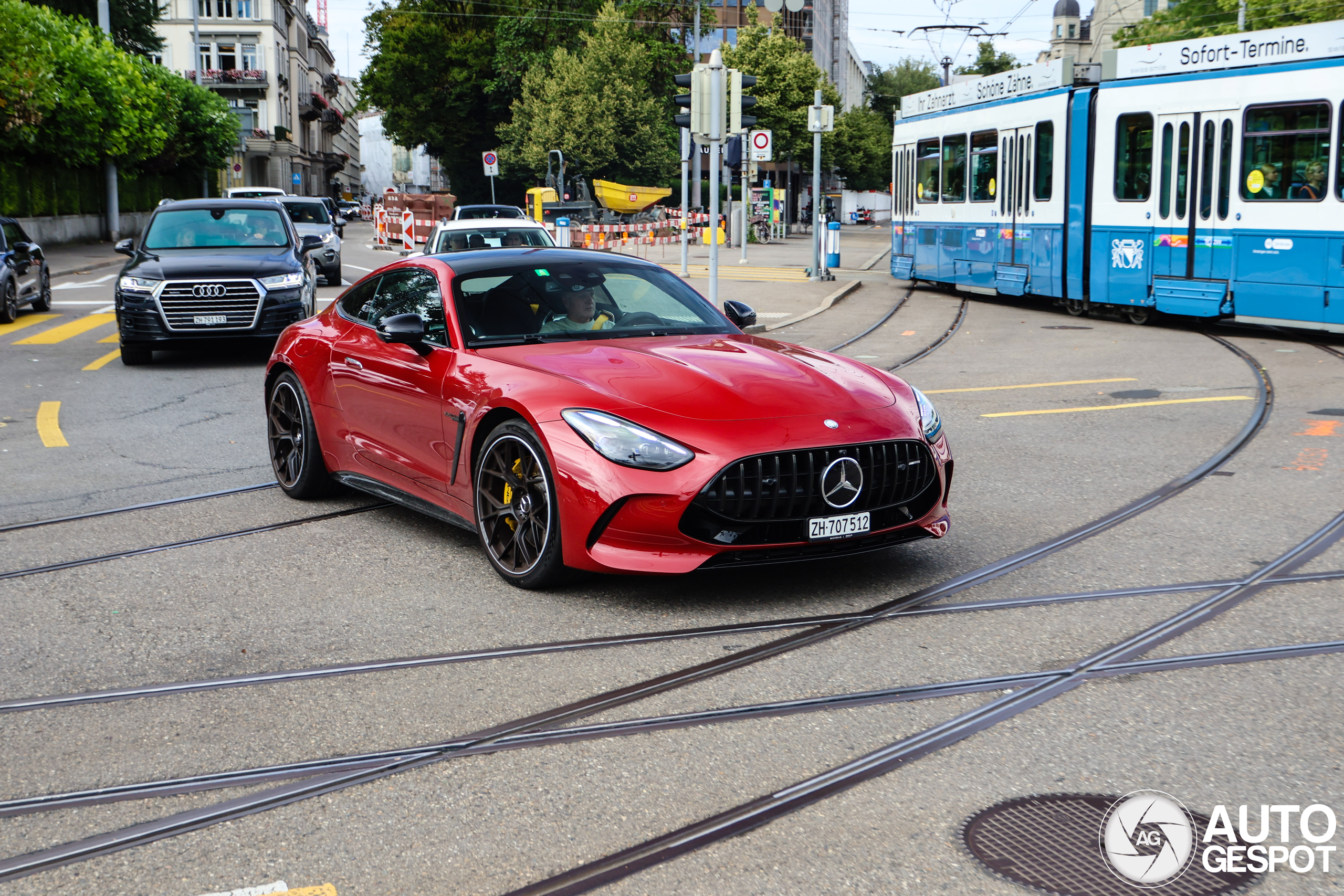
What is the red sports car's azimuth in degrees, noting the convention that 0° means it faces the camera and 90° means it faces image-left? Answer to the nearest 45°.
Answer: approximately 315°

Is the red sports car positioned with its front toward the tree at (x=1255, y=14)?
no

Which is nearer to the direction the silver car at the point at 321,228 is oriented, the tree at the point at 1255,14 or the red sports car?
the red sports car

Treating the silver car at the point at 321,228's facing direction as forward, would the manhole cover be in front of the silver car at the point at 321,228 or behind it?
in front

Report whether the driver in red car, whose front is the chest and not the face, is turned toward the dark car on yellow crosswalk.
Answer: no

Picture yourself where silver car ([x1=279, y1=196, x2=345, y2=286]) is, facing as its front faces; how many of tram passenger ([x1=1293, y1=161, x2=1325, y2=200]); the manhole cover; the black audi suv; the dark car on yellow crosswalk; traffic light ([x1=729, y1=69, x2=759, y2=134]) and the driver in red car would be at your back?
0

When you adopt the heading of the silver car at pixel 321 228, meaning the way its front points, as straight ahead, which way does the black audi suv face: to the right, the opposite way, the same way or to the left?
the same way

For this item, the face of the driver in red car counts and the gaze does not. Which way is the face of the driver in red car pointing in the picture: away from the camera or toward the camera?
toward the camera

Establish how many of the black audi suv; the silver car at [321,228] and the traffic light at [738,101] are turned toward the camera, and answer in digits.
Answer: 2

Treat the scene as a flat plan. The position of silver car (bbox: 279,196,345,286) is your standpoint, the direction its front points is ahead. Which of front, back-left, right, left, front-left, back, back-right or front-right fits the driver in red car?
front

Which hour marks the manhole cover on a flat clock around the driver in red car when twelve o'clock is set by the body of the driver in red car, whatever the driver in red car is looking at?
The manhole cover is roughly at 1 o'clock from the driver in red car.

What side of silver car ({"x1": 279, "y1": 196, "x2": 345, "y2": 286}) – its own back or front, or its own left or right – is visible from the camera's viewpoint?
front

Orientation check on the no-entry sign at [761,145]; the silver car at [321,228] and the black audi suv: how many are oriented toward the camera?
3

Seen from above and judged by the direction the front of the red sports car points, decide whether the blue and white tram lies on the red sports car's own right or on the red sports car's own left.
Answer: on the red sports car's own left

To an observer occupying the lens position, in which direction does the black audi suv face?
facing the viewer

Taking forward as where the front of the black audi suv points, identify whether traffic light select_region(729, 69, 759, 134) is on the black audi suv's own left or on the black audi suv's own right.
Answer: on the black audi suv's own left
